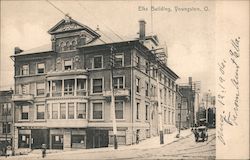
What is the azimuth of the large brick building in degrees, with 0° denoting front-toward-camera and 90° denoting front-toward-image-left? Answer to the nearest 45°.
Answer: approximately 45°

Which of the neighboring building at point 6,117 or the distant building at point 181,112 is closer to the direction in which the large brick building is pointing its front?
the neighboring building

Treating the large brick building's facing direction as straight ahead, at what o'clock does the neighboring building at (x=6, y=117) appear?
The neighboring building is roughly at 2 o'clock from the large brick building.
